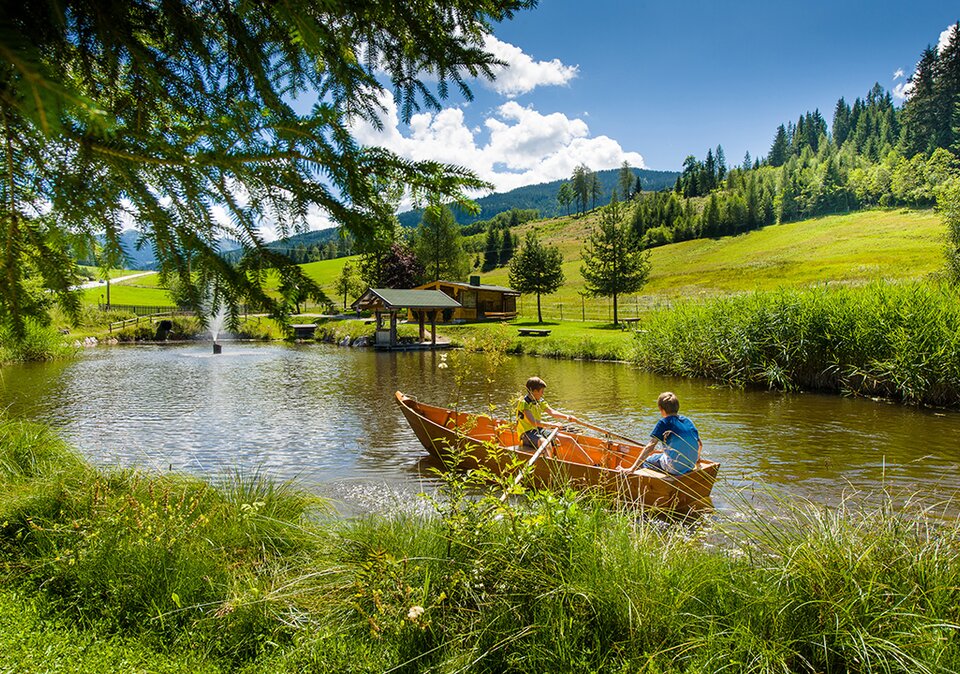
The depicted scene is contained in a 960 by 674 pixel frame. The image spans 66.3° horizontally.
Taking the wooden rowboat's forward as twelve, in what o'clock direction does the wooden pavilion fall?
The wooden pavilion is roughly at 1 o'clock from the wooden rowboat.

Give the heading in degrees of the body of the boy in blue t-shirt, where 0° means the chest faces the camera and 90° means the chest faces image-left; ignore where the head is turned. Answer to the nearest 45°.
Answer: approximately 135°

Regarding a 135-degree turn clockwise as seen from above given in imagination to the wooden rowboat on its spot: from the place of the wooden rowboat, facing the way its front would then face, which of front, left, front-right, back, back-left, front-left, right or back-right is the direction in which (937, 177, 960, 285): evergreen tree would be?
front-left

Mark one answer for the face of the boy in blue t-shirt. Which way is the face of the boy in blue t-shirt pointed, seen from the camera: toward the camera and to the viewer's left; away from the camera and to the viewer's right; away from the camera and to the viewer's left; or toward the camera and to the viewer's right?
away from the camera and to the viewer's left

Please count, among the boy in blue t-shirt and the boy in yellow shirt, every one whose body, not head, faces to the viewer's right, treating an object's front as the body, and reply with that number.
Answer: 1

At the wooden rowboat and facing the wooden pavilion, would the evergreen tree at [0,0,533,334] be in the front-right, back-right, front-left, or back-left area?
back-left

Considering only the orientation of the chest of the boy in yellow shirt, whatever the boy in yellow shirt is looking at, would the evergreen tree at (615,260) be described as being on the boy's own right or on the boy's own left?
on the boy's own left

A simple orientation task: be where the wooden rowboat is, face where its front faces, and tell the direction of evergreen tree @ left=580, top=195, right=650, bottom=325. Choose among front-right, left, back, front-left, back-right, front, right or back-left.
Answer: front-right

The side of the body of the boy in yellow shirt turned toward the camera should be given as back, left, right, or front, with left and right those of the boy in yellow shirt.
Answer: right

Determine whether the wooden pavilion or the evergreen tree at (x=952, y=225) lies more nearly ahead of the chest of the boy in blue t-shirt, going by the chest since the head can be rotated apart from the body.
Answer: the wooden pavilion

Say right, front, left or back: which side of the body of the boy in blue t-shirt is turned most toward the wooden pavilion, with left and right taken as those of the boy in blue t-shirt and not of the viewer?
front

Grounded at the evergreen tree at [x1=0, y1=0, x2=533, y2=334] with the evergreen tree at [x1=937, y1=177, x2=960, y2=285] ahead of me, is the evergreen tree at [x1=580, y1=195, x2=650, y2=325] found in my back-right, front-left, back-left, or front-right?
front-left

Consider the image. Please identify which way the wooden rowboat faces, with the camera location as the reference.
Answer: facing away from the viewer and to the left of the viewer
